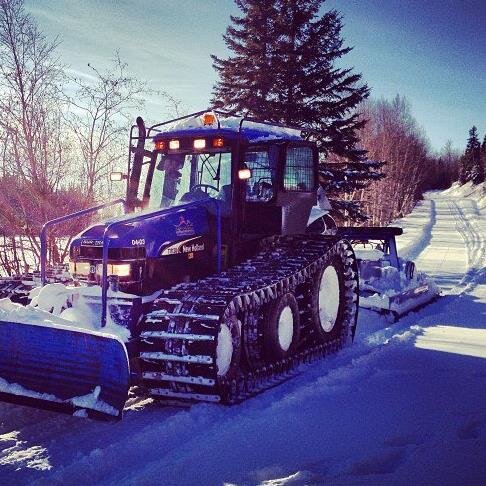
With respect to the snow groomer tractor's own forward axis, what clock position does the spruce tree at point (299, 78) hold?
The spruce tree is roughly at 5 o'clock from the snow groomer tractor.

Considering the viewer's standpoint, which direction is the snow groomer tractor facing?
facing the viewer and to the left of the viewer
